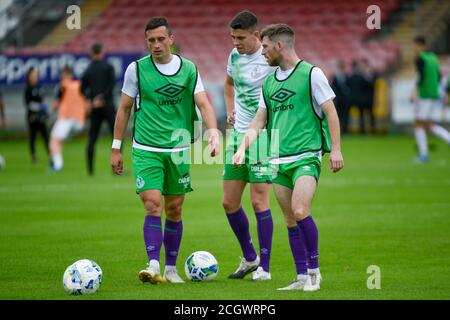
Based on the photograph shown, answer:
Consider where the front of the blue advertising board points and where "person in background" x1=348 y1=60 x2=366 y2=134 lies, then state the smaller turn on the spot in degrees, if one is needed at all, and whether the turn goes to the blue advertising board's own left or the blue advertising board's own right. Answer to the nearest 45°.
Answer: approximately 90° to the blue advertising board's own left

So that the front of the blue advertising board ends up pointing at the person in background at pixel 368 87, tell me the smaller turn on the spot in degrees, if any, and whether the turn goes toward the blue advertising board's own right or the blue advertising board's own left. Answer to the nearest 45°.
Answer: approximately 90° to the blue advertising board's own left

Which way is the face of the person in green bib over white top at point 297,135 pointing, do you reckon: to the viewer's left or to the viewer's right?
to the viewer's left

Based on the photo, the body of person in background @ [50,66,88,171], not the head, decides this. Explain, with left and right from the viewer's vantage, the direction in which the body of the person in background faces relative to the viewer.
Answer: facing away from the viewer and to the left of the viewer

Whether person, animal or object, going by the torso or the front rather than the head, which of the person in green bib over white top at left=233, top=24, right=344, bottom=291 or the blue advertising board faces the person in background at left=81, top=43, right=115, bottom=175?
the blue advertising board
